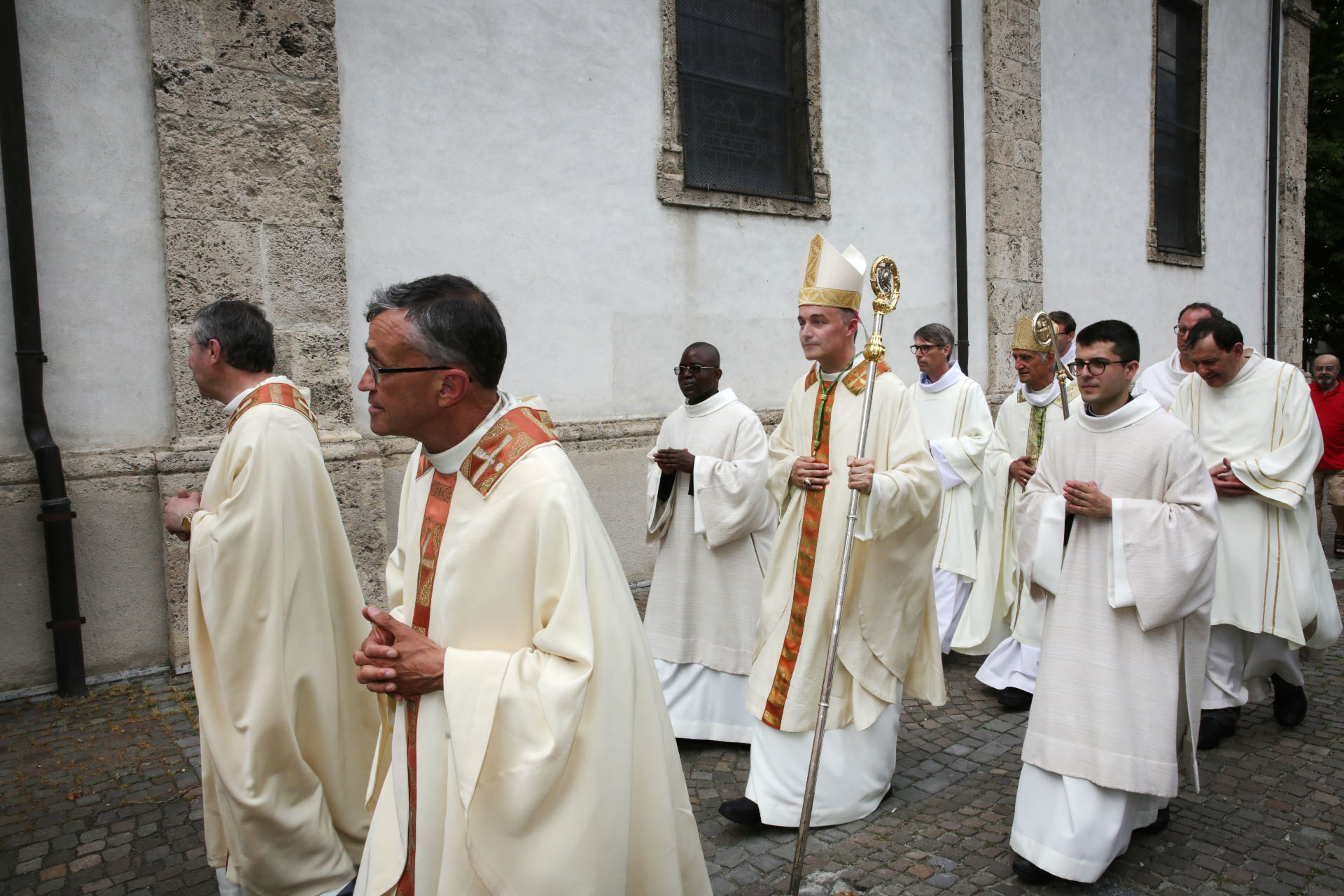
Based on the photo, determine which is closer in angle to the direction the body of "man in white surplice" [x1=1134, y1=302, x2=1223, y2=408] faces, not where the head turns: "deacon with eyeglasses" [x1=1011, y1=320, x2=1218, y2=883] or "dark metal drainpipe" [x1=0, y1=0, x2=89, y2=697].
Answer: the dark metal drainpipe

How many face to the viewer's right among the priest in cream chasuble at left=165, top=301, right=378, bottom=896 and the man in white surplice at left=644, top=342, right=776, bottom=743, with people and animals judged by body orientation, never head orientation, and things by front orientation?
0

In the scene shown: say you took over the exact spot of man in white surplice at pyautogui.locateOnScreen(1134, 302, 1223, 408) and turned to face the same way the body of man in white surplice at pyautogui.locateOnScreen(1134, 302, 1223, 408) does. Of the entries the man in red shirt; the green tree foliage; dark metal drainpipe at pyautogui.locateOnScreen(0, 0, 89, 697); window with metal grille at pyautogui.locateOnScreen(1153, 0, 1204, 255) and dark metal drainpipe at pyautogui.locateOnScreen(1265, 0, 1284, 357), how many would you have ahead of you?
1

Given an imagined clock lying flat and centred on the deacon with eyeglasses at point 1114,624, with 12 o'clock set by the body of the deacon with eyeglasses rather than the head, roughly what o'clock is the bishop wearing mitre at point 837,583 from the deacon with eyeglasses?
The bishop wearing mitre is roughly at 2 o'clock from the deacon with eyeglasses.

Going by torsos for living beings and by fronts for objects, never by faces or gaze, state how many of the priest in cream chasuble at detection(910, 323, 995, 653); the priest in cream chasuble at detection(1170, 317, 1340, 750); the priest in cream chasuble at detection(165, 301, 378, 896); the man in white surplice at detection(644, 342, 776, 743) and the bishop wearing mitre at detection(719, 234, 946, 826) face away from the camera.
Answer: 0

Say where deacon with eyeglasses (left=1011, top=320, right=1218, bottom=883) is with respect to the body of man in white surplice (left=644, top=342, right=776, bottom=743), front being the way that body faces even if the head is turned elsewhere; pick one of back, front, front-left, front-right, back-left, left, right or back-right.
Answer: left

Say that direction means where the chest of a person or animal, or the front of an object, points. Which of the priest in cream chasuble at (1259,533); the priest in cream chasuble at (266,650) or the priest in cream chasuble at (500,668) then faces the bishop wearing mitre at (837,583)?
the priest in cream chasuble at (1259,533)

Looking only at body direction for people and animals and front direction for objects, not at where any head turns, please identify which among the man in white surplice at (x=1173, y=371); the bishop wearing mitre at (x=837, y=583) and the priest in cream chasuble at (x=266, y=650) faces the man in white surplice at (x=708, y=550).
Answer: the man in white surplice at (x=1173, y=371)

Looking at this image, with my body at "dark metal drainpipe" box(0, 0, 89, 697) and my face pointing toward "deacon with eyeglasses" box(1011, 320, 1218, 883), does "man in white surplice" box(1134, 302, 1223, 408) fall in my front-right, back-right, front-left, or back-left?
front-left

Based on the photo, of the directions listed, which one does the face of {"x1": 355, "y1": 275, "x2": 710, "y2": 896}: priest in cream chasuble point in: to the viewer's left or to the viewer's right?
to the viewer's left

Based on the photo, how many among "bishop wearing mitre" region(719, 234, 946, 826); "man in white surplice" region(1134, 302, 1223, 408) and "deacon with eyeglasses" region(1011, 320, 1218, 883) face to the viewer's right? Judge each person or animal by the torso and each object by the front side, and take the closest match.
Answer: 0

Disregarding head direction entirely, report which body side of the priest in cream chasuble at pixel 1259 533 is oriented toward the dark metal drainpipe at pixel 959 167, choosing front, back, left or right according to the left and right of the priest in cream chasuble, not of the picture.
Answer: right

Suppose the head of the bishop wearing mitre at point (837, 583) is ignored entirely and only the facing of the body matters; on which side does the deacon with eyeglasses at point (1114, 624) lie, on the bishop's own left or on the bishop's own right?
on the bishop's own left

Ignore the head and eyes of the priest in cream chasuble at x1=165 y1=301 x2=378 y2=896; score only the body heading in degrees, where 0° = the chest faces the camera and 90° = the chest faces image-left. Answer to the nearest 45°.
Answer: approximately 90°

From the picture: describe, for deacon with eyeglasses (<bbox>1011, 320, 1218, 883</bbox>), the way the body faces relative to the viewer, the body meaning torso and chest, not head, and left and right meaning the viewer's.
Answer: facing the viewer and to the left of the viewer

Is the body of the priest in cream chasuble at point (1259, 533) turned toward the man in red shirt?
no

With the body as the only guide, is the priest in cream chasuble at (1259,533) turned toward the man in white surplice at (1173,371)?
no
